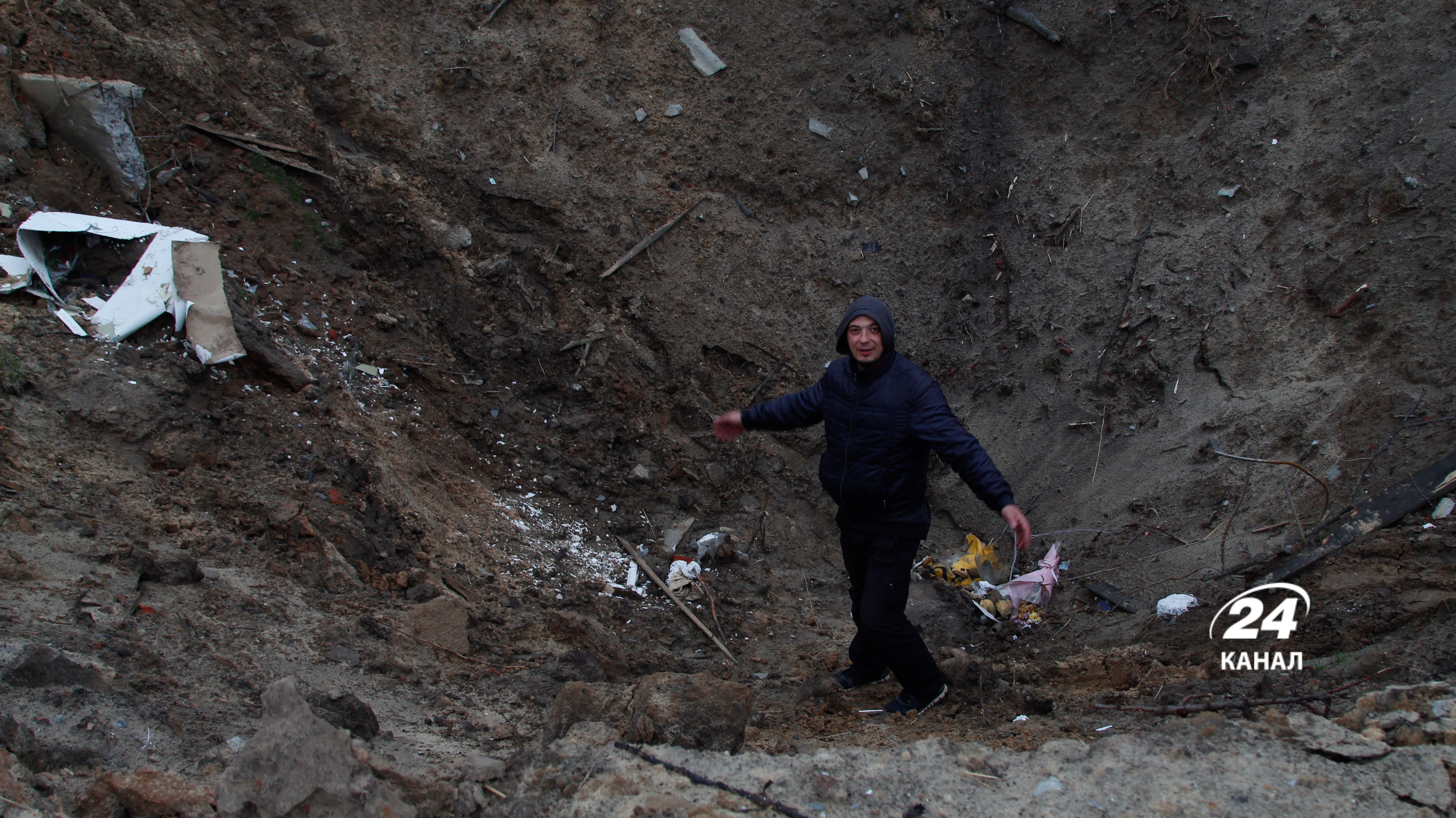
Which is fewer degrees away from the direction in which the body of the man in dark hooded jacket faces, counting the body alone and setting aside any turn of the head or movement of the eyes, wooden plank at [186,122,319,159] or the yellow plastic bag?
the wooden plank

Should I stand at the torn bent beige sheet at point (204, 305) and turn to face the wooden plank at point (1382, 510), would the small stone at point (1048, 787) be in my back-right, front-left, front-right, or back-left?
front-right

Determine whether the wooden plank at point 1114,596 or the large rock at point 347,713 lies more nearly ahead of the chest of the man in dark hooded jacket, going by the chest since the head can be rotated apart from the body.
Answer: the large rock

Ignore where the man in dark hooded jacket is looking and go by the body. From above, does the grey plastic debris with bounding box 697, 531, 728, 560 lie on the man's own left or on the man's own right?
on the man's own right

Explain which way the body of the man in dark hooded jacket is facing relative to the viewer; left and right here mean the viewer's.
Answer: facing the viewer and to the left of the viewer

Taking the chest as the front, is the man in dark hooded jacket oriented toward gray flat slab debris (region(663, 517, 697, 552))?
no

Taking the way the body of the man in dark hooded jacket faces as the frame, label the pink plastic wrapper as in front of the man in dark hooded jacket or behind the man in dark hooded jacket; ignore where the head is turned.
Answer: behind

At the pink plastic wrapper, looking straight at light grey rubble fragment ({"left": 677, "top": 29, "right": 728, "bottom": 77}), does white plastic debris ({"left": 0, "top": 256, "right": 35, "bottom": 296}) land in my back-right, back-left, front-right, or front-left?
front-left

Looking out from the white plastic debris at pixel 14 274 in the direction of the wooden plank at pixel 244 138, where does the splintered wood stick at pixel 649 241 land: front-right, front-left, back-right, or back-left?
front-right

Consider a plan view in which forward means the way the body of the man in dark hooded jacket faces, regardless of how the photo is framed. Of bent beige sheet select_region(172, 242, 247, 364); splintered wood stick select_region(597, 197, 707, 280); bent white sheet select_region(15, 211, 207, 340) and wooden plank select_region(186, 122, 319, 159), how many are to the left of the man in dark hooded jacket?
0

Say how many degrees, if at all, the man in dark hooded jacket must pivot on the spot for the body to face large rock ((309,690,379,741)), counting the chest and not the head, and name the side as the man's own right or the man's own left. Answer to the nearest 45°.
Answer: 0° — they already face it

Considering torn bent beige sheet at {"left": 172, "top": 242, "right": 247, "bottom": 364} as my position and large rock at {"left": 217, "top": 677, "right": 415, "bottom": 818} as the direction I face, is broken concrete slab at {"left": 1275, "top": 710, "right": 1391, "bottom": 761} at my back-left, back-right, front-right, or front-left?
front-left

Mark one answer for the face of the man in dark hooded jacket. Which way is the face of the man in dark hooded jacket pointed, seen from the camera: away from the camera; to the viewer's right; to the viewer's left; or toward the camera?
toward the camera

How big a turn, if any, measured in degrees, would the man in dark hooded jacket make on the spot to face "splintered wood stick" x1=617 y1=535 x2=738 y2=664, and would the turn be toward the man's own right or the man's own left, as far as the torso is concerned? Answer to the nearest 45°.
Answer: approximately 90° to the man's own right

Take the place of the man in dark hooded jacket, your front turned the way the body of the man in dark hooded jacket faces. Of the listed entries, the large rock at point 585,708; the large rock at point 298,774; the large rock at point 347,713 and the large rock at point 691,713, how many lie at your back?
0

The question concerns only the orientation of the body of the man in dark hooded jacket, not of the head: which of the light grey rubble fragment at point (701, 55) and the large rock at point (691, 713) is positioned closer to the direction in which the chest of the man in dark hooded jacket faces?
the large rock

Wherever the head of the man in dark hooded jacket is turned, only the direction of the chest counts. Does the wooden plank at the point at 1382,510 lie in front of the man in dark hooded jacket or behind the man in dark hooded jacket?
behind
